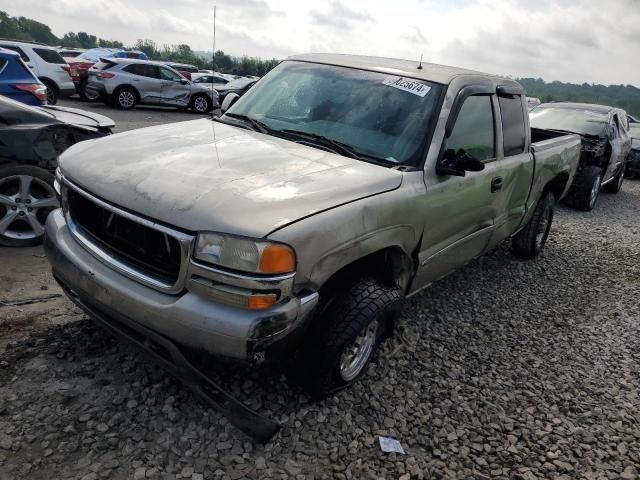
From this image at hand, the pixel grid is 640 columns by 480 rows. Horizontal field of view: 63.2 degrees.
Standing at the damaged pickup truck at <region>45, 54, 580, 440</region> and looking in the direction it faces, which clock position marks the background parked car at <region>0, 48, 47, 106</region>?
The background parked car is roughly at 3 o'clock from the damaged pickup truck.

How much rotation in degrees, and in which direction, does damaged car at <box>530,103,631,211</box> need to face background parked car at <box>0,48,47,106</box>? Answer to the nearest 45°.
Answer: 0° — it already faces it

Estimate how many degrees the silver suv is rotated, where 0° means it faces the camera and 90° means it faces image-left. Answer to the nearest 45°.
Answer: approximately 225°

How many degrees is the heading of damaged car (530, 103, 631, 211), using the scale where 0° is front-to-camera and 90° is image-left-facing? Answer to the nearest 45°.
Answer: approximately 45°

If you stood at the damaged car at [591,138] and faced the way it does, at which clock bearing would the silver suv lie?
The silver suv is roughly at 2 o'clock from the damaged car.

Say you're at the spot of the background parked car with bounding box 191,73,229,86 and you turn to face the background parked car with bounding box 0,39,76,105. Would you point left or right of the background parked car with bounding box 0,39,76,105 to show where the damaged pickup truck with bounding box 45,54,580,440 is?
left

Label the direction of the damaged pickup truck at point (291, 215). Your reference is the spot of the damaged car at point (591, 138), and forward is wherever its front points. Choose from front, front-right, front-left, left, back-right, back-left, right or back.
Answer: front-left

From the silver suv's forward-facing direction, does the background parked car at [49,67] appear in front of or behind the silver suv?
behind

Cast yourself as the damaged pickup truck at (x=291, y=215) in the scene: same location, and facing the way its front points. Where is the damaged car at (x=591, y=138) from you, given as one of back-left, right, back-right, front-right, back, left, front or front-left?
back

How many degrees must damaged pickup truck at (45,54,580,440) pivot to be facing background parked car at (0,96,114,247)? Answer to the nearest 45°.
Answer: approximately 90° to its right
